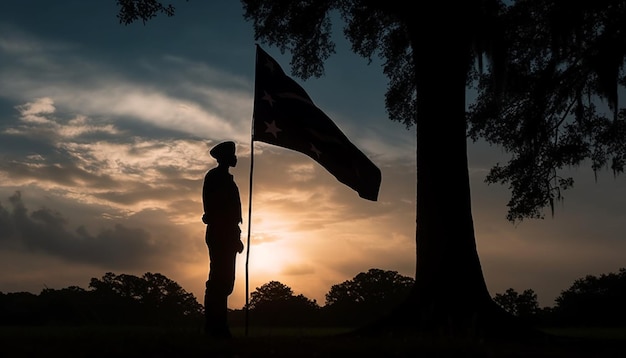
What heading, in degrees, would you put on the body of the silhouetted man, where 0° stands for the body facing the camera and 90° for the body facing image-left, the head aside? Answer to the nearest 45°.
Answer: approximately 270°

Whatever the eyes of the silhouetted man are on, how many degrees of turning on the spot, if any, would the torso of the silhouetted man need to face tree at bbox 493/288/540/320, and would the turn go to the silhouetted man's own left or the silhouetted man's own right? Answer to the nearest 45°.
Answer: approximately 45° to the silhouetted man's own left

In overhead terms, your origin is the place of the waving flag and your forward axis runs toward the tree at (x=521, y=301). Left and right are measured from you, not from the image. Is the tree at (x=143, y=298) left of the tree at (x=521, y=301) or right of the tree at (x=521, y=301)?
left

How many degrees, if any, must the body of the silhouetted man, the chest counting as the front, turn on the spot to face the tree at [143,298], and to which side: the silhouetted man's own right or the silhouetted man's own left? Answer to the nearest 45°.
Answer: approximately 90° to the silhouetted man's own left

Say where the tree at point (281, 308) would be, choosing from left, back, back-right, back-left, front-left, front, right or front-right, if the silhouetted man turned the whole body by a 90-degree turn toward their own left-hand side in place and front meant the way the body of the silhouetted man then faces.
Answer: front

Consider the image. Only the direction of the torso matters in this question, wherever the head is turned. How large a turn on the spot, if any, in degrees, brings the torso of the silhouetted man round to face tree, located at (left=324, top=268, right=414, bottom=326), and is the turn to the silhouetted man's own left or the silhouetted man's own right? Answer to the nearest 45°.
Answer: approximately 90° to the silhouetted man's own left

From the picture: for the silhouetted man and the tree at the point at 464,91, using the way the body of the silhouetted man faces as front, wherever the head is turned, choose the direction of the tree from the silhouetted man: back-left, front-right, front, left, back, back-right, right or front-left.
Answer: front-left

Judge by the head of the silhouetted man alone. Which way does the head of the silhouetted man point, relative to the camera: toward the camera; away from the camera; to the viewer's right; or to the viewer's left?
to the viewer's right
